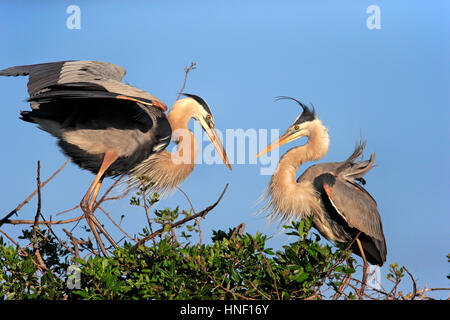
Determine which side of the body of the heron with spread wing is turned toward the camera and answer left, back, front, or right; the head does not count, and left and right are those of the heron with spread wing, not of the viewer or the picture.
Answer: right

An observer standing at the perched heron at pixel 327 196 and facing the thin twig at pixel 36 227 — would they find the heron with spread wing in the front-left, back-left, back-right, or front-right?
front-right

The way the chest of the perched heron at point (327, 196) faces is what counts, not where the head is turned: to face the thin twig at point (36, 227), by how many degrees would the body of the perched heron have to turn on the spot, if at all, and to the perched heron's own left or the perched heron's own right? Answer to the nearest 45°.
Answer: approximately 45° to the perched heron's own left

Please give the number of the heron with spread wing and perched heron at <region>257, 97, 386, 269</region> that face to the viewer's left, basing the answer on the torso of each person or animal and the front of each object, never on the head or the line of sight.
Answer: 1

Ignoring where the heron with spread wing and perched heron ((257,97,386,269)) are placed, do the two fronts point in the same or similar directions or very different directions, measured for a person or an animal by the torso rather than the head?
very different directions

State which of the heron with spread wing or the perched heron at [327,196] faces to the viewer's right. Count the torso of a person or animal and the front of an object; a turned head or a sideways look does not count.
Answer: the heron with spread wing

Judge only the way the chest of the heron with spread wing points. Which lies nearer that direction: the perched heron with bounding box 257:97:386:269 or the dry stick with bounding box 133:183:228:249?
the perched heron

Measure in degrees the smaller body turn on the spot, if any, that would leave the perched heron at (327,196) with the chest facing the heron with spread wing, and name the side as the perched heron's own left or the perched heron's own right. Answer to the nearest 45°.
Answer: approximately 45° to the perched heron's own left

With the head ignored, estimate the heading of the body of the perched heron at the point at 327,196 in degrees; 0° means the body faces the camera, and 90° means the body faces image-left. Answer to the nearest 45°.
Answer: approximately 90°
